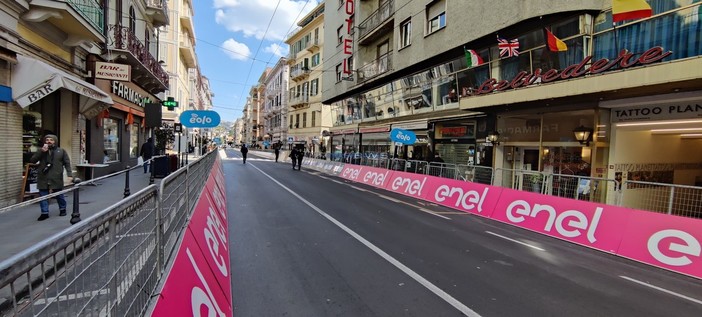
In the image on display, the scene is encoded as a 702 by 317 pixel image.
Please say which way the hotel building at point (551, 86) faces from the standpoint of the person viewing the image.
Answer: facing the viewer and to the left of the viewer

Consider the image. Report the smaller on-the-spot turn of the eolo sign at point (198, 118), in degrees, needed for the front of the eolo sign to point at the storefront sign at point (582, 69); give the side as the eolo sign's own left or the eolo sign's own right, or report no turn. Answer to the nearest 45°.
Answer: approximately 45° to the eolo sign's own left

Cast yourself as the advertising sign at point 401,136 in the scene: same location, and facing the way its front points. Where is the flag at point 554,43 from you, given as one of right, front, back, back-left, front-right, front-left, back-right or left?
front-left

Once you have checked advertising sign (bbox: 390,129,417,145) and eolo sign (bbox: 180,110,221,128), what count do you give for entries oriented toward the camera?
2

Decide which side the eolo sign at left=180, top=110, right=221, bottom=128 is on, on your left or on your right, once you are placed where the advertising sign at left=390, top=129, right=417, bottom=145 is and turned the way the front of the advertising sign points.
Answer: on your right

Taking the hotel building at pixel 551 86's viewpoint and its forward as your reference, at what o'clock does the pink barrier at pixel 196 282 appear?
The pink barrier is roughly at 11 o'clock from the hotel building.

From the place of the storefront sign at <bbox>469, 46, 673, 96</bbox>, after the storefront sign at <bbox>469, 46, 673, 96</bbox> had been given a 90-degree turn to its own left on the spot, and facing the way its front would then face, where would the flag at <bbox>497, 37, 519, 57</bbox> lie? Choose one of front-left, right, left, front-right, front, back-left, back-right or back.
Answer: back

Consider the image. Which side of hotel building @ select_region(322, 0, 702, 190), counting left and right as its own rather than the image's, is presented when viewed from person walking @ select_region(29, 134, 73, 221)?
front

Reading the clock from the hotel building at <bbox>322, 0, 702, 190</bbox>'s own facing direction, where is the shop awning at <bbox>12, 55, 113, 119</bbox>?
The shop awning is roughly at 12 o'clock from the hotel building.

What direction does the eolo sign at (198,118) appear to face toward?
toward the camera

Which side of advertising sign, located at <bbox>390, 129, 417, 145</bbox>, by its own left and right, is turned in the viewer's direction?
front

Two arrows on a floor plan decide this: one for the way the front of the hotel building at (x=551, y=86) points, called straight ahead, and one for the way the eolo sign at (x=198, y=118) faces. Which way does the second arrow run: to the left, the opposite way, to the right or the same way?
to the left

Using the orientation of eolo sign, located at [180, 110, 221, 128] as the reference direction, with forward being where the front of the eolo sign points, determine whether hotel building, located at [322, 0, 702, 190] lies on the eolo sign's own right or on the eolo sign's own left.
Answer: on the eolo sign's own left
